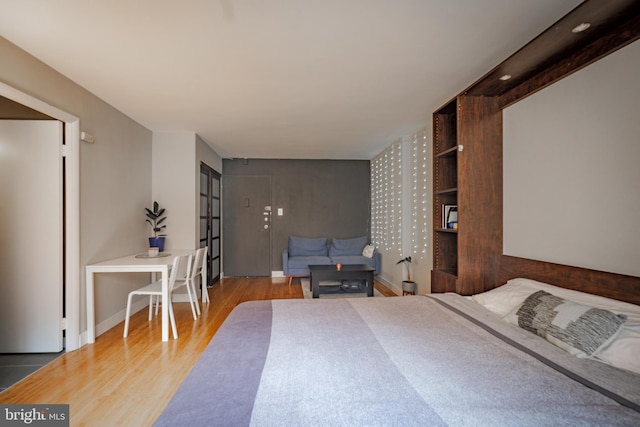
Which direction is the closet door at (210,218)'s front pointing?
to the viewer's right

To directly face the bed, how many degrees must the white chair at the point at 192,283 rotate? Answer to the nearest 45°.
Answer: approximately 90° to its left

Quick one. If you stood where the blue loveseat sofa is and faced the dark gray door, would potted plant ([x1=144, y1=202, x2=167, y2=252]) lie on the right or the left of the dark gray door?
left

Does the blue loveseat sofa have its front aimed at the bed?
yes

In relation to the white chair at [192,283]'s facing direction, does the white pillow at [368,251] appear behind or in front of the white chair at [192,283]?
behind

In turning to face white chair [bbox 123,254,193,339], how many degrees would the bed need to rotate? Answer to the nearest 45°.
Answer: approximately 45° to its right

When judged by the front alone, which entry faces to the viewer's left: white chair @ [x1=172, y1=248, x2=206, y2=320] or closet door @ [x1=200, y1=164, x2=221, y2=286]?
the white chair

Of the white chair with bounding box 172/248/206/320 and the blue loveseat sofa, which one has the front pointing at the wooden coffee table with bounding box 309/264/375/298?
the blue loveseat sofa

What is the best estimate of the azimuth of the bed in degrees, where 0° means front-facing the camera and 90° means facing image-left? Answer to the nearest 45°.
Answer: approximately 90°

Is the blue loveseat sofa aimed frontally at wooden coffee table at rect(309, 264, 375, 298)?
yes

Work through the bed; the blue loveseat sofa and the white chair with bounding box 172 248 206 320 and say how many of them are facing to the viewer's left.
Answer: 2

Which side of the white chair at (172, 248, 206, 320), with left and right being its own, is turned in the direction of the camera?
left

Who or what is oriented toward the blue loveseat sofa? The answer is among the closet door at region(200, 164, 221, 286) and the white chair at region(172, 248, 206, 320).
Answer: the closet door

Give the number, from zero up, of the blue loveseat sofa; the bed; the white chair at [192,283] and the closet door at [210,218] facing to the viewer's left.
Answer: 2

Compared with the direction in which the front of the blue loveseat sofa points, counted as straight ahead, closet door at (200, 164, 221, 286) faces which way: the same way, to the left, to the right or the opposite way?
to the left

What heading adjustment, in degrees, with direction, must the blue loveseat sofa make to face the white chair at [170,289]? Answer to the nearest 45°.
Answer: approximately 45° to its right
